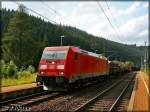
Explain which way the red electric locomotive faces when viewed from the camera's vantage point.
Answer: facing the viewer and to the left of the viewer
